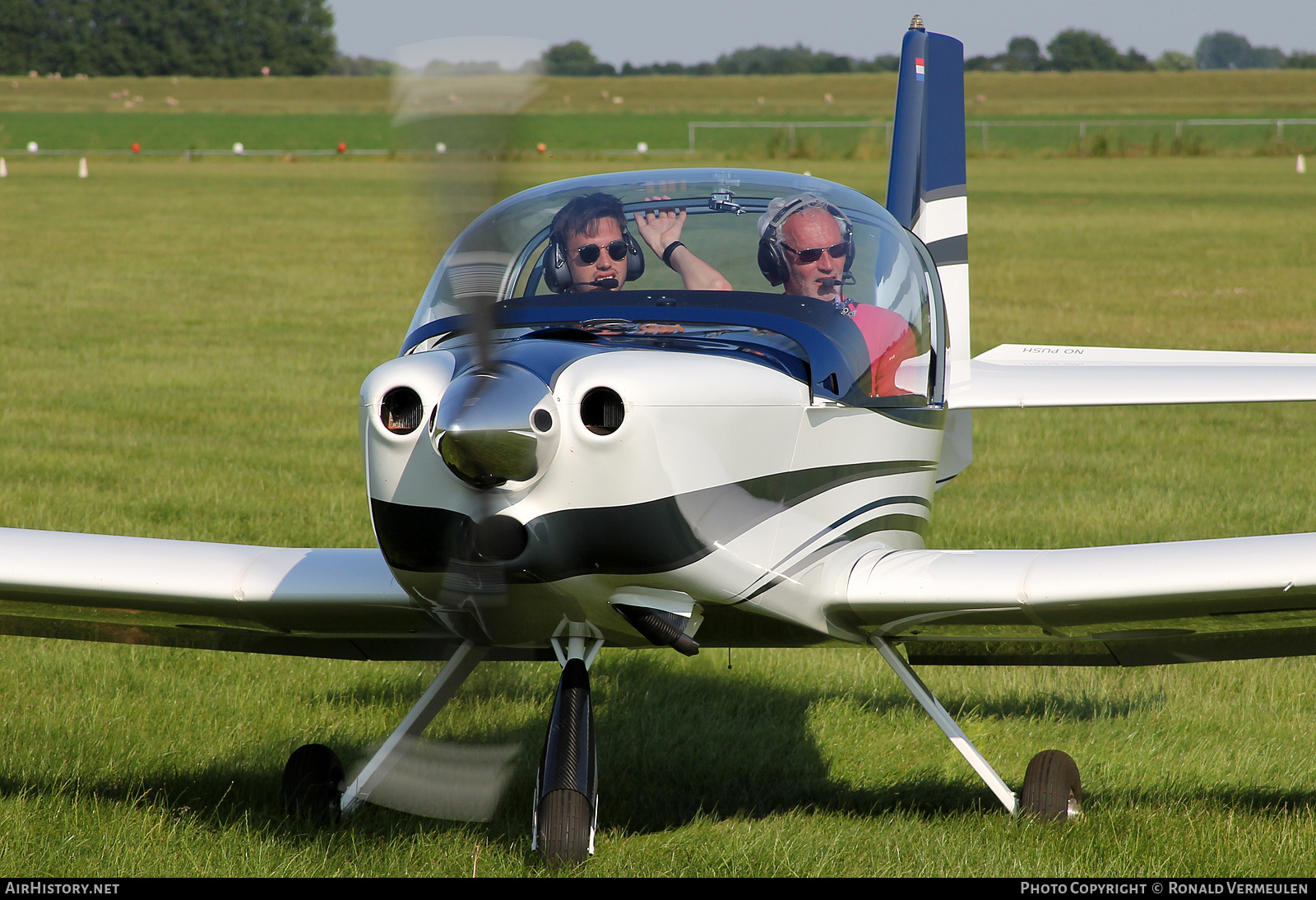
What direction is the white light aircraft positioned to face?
toward the camera

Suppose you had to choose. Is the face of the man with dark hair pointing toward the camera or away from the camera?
toward the camera

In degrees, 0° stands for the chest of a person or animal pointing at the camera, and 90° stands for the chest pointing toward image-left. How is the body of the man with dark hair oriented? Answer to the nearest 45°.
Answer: approximately 0°

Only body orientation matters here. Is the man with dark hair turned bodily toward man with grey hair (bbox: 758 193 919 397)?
no
